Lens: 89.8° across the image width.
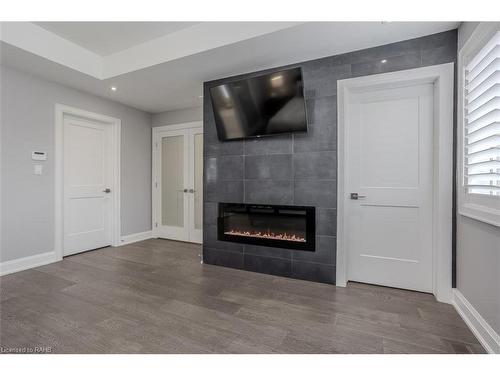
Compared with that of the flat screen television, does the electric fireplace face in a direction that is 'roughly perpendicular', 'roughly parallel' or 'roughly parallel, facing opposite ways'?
roughly parallel

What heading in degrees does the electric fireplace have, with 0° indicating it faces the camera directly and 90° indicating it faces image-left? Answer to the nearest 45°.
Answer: approximately 45°

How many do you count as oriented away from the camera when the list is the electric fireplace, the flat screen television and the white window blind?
0

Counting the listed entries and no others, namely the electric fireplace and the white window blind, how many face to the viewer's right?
0

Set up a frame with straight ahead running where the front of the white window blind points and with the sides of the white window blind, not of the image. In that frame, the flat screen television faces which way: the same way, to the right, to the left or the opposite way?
to the left

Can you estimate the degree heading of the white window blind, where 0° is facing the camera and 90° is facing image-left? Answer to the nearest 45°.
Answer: approximately 90°

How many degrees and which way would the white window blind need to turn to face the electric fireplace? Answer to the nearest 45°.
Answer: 0° — it already faces it

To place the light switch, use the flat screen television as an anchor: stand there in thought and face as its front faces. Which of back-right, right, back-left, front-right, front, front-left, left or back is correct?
front-right

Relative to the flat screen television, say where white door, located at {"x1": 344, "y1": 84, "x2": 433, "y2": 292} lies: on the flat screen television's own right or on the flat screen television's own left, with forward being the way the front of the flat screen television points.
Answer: on the flat screen television's own left

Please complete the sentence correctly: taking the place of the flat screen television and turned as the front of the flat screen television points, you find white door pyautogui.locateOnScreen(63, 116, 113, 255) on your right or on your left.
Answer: on your right

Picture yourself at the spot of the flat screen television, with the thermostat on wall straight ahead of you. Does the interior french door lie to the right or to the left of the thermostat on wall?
right

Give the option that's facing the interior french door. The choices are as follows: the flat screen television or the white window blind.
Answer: the white window blind

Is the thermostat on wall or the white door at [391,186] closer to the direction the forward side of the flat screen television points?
the thermostat on wall

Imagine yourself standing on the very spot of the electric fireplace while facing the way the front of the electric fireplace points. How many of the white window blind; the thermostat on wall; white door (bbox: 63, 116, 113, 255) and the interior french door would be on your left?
1

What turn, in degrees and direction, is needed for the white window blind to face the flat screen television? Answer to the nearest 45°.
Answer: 0° — it already faces it

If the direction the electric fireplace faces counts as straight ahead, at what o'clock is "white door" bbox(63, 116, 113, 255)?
The white door is roughly at 2 o'clock from the electric fireplace.
